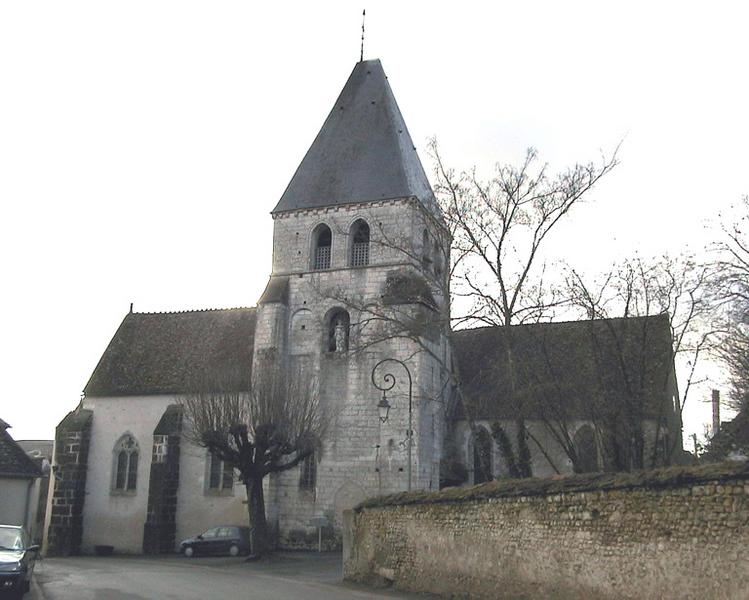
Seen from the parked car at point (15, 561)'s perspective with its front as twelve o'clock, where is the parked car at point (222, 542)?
the parked car at point (222, 542) is roughly at 7 o'clock from the parked car at point (15, 561).

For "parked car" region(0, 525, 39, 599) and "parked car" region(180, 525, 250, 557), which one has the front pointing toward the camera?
"parked car" region(0, 525, 39, 599)

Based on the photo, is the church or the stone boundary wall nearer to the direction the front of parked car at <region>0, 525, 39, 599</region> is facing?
the stone boundary wall

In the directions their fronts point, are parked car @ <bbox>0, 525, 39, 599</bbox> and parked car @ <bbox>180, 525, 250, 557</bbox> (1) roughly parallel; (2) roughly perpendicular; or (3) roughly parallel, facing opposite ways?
roughly perpendicular

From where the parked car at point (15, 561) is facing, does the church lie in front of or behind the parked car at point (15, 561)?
behind

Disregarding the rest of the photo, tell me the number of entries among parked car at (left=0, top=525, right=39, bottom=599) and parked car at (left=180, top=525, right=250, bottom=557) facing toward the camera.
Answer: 1

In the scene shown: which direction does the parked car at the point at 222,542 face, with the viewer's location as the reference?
facing to the left of the viewer

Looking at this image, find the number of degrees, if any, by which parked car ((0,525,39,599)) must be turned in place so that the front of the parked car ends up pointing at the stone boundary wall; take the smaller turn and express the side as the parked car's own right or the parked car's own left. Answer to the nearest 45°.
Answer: approximately 45° to the parked car's own left

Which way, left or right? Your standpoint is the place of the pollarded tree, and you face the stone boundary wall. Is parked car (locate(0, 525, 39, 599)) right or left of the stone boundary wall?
right

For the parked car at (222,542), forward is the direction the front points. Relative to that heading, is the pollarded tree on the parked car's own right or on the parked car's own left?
on the parked car's own left

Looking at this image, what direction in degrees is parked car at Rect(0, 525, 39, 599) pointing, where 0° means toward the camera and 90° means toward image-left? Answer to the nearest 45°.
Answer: approximately 0°
